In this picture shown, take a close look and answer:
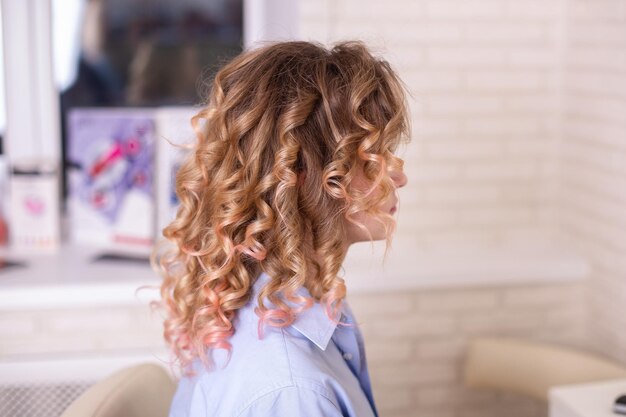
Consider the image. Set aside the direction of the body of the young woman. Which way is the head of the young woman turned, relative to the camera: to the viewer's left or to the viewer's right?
to the viewer's right

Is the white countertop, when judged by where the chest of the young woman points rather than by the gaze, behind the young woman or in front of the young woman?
in front

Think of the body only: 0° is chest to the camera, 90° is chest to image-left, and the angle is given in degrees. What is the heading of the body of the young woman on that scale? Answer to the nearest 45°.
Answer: approximately 270°

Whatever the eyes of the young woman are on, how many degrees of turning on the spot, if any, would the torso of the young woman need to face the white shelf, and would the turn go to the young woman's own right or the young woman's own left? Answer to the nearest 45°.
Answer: approximately 90° to the young woman's own left

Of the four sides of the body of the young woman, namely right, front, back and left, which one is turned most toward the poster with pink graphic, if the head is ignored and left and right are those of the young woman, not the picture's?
left
